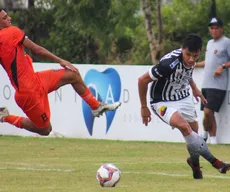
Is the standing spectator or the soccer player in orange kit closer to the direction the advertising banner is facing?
the soccer player in orange kit

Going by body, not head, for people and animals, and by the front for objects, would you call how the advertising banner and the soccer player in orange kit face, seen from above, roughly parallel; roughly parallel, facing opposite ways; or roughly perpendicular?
roughly perpendicular

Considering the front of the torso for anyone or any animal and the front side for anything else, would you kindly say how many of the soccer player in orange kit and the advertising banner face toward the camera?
1

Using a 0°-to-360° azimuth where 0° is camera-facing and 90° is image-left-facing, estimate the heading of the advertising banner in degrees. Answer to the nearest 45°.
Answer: approximately 0°

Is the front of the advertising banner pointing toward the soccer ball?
yes

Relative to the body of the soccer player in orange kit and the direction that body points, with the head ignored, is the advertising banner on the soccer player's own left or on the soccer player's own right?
on the soccer player's own left

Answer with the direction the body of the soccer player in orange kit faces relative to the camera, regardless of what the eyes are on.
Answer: to the viewer's right

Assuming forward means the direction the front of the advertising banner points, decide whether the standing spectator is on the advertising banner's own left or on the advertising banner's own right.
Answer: on the advertising banner's own left

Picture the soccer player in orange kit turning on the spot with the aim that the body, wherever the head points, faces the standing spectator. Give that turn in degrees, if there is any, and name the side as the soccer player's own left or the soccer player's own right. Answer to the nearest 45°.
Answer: approximately 45° to the soccer player's own left
